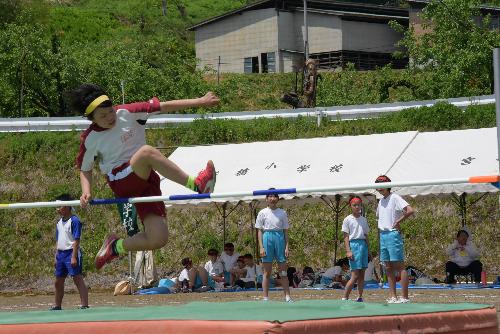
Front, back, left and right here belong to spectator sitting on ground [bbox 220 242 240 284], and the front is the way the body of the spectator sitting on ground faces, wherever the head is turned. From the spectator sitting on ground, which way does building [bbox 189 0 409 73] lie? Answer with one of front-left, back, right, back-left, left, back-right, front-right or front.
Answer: back

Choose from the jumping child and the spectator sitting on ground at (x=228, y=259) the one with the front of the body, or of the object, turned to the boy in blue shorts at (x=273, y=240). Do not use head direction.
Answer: the spectator sitting on ground

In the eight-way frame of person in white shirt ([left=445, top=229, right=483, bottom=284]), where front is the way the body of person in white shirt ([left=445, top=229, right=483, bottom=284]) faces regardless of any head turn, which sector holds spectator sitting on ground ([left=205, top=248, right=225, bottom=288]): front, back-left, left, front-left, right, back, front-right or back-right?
right

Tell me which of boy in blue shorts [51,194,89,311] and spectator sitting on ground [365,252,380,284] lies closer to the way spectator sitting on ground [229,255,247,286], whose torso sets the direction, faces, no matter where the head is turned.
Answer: the boy in blue shorts

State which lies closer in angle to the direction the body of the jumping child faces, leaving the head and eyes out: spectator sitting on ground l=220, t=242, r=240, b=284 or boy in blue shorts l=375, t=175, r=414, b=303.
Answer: the boy in blue shorts

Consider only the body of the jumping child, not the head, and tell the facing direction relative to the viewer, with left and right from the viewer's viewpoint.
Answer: facing the viewer and to the right of the viewer

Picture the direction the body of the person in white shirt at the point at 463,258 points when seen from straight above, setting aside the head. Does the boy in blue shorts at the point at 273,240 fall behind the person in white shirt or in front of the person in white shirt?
in front

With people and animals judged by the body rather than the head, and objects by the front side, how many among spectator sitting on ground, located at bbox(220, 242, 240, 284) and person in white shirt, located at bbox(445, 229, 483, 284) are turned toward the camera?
2

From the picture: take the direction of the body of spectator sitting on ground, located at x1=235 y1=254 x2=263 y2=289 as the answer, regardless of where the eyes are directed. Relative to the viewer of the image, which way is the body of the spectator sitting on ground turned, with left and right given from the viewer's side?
facing the viewer and to the left of the viewer

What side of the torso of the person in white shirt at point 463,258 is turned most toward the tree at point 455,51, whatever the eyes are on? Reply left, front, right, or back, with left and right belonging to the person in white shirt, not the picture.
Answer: back

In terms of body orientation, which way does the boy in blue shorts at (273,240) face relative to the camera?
toward the camera

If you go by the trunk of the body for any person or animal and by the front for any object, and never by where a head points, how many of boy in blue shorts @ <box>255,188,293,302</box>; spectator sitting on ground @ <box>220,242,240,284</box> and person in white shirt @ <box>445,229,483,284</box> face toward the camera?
3
